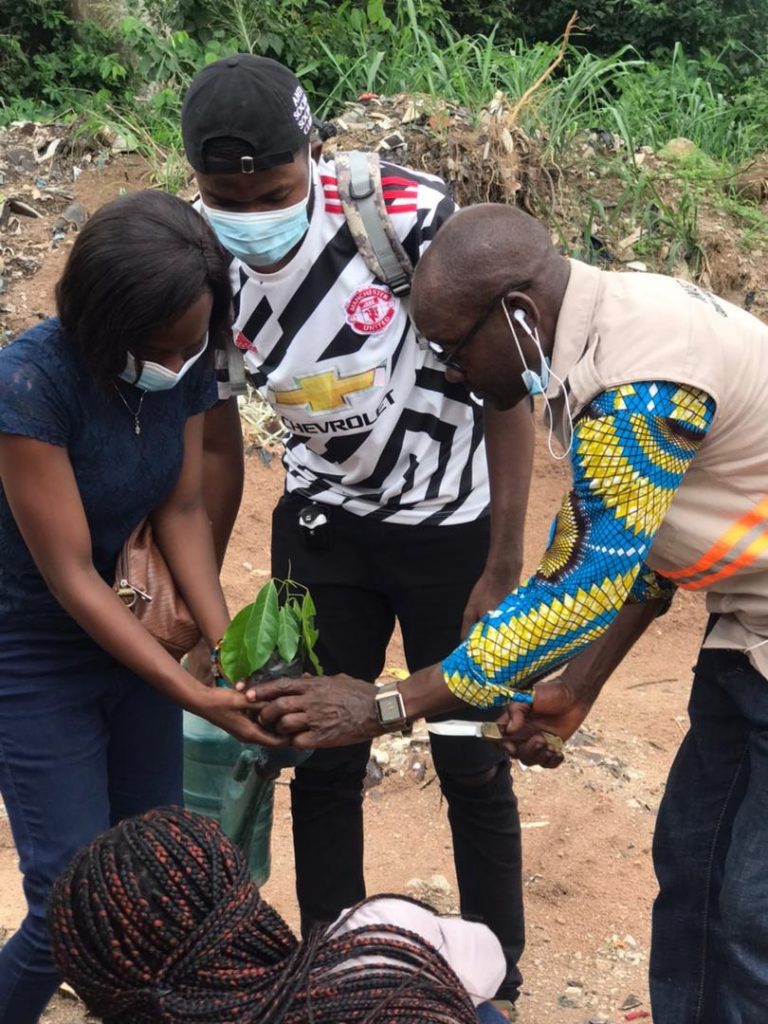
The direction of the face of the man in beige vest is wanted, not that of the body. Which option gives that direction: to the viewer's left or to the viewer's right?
to the viewer's left

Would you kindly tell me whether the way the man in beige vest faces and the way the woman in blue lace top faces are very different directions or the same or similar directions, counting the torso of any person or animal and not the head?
very different directions

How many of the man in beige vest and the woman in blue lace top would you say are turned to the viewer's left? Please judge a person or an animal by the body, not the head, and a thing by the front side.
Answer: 1

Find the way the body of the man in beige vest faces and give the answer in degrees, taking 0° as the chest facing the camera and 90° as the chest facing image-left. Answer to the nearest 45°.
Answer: approximately 90°

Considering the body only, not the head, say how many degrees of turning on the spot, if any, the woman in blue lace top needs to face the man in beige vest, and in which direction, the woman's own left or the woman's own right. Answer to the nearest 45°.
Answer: approximately 45° to the woman's own left

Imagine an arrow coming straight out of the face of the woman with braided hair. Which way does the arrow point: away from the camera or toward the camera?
away from the camera

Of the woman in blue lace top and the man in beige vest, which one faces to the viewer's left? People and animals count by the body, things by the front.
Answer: the man in beige vest

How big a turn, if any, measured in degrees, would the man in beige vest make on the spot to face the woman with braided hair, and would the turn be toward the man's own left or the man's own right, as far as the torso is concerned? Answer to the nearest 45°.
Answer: approximately 45° to the man's own left

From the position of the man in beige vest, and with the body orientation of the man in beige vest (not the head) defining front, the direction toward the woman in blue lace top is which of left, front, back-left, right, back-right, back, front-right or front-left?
front

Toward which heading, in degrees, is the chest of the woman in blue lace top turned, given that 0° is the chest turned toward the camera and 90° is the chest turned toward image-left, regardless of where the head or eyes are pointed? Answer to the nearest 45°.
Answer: approximately 315°

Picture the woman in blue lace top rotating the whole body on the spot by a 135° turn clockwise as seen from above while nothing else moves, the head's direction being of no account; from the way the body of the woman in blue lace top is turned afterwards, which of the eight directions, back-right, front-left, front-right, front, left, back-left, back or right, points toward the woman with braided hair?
left
